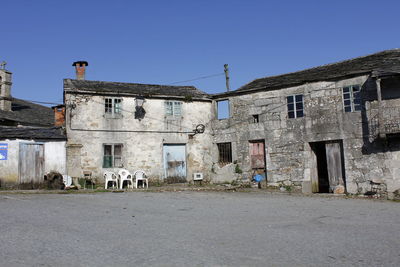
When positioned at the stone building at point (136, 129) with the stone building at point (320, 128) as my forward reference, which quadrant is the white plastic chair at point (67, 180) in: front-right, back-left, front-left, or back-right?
back-right

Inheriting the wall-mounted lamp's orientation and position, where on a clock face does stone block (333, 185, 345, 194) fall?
The stone block is roughly at 10 o'clock from the wall-mounted lamp.

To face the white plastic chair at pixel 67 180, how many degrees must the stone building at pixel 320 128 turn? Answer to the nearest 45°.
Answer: approximately 45° to its right

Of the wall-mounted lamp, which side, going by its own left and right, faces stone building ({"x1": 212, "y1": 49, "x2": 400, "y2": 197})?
left

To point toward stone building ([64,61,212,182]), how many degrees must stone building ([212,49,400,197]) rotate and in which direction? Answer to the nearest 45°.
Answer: approximately 45° to its right

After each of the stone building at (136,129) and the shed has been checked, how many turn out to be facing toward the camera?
2

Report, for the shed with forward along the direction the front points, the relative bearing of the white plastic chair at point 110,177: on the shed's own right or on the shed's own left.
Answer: on the shed's own left

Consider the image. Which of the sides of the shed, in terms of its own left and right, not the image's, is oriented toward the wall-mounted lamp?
left

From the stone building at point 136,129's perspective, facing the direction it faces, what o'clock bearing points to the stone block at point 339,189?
The stone block is roughly at 10 o'clock from the stone building.

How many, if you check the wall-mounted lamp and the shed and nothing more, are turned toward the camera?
2

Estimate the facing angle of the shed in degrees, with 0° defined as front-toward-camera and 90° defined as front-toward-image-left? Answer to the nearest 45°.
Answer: approximately 0°

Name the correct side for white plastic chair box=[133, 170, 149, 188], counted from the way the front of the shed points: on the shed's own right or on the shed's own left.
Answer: on the shed's own left

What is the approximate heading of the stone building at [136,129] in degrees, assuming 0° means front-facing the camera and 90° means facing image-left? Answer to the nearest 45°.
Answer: approximately 0°
